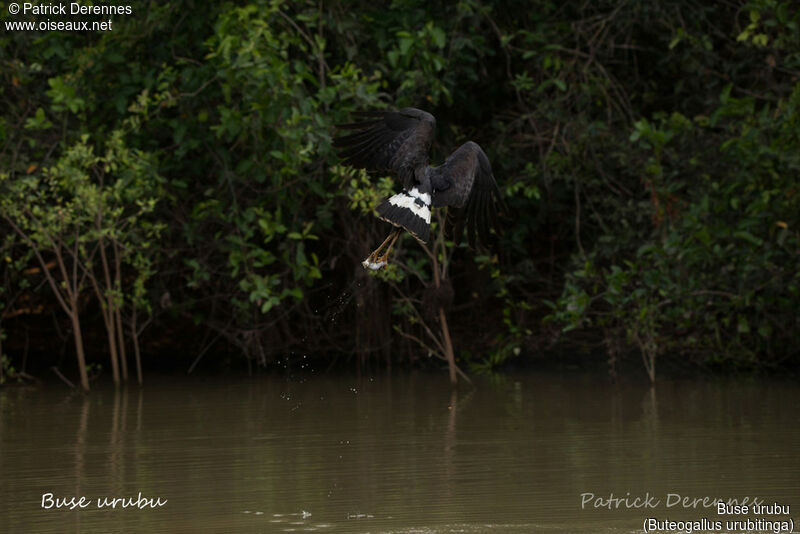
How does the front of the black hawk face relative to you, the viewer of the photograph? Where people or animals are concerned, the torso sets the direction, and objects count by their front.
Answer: facing away from the viewer and to the right of the viewer
